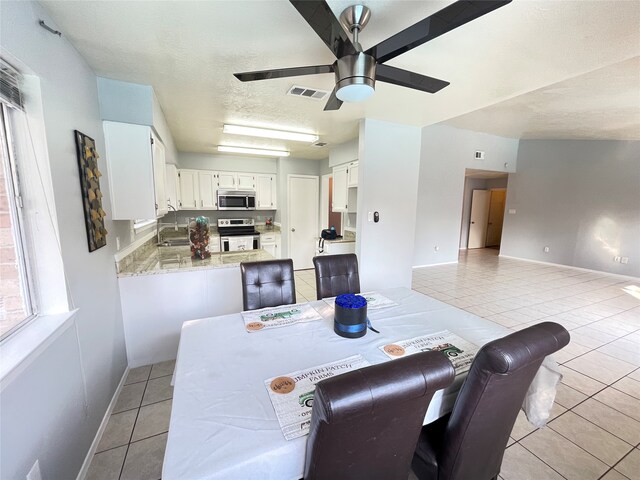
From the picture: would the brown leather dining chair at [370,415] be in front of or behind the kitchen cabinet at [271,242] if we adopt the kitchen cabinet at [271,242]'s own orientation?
in front

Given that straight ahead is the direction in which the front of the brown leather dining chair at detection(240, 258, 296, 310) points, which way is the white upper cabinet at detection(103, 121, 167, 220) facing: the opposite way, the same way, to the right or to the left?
to the left

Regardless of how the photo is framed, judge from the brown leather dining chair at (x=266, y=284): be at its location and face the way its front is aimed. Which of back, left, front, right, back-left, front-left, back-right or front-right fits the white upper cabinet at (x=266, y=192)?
back

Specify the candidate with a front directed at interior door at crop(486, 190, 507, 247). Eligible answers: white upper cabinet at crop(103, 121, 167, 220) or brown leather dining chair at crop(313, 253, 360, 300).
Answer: the white upper cabinet

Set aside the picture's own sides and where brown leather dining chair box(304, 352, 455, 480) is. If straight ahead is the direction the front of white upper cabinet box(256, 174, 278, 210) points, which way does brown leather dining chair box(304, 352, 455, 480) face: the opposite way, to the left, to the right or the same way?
the opposite way

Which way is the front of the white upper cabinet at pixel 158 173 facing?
to the viewer's right

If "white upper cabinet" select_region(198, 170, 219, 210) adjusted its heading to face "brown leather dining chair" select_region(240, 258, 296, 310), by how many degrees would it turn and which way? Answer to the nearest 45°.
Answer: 0° — it already faces it

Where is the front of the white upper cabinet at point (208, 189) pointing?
toward the camera

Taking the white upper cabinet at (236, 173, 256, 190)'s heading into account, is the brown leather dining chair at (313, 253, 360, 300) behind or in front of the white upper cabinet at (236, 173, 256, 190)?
in front

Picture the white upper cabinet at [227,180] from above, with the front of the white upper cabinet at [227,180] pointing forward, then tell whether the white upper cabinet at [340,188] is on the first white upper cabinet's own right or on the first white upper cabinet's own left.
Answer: on the first white upper cabinet's own left

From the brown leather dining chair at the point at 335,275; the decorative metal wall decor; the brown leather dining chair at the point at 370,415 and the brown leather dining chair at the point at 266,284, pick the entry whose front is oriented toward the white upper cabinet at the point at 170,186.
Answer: the brown leather dining chair at the point at 370,415

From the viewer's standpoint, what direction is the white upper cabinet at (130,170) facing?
to the viewer's right

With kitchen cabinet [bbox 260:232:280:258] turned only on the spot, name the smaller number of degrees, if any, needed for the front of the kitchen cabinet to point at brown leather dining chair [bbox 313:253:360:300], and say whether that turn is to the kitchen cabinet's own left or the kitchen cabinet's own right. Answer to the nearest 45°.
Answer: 0° — it already faces it

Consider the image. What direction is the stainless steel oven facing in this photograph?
toward the camera

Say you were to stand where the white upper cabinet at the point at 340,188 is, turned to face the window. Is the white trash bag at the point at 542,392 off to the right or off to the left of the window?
left

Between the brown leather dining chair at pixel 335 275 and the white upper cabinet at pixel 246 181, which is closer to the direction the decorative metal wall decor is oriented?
the brown leather dining chair

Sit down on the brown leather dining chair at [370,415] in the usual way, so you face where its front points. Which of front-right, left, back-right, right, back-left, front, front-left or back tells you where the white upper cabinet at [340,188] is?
front-right

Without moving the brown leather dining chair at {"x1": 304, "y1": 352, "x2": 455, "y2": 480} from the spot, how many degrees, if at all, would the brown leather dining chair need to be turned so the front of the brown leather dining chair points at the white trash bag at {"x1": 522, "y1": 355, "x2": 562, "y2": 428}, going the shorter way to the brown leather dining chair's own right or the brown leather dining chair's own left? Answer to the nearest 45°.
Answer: approximately 90° to the brown leather dining chair's own right

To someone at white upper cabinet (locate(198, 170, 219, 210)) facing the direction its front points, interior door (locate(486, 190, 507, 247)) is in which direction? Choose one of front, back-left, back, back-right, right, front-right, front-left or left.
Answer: left

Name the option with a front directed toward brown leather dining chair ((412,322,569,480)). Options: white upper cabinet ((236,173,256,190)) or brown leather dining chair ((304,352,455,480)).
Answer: the white upper cabinet
